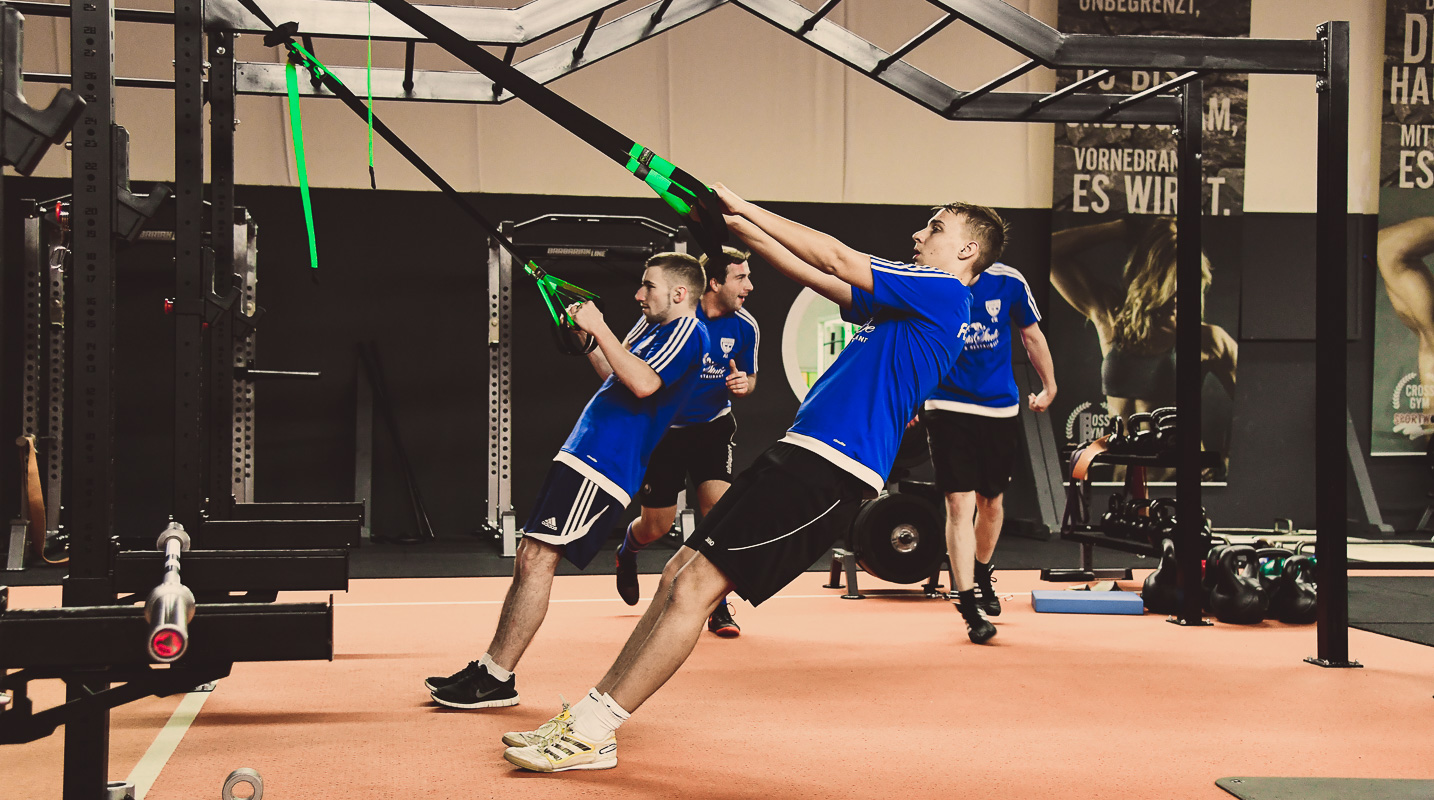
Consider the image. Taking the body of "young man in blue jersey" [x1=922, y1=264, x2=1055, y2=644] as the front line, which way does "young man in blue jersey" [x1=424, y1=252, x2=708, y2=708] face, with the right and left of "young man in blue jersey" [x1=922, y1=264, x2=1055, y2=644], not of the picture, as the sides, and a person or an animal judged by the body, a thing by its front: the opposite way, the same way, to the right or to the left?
to the right

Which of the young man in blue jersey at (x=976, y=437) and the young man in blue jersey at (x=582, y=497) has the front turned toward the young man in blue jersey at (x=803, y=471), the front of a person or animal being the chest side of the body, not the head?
the young man in blue jersey at (x=976, y=437)

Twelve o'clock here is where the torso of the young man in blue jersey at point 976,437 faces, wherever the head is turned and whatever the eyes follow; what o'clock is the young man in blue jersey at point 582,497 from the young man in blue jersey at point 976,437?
the young man in blue jersey at point 582,497 is roughly at 1 o'clock from the young man in blue jersey at point 976,437.

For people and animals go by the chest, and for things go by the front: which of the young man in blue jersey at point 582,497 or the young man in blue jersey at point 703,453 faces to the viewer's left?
the young man in blue jersey at point 582,497

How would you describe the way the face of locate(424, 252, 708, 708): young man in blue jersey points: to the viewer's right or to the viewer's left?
to the viewer's left

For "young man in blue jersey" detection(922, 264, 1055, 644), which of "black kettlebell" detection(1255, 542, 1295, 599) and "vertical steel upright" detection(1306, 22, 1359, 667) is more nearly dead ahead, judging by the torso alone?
the vertical steel upright

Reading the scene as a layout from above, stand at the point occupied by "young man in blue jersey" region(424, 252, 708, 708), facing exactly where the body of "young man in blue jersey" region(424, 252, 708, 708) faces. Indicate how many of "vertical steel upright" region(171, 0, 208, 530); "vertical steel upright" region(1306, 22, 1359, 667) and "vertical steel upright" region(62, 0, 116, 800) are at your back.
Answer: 1

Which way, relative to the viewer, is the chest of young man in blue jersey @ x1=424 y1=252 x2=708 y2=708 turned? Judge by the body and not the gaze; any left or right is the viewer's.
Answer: facing to the left of the viewer

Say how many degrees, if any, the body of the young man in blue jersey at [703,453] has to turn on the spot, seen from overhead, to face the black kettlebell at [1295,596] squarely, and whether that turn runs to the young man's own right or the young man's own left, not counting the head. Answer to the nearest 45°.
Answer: approximately 45° to the young man's own left
